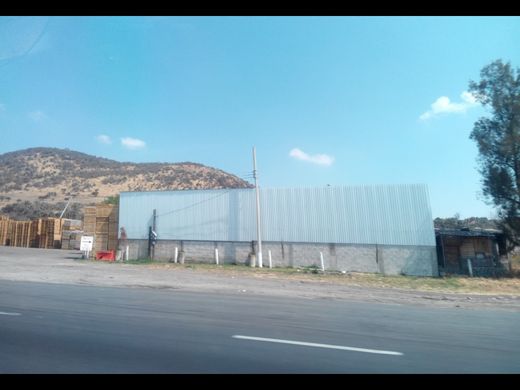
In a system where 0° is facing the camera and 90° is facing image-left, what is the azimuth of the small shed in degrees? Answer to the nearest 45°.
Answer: approximately 0°

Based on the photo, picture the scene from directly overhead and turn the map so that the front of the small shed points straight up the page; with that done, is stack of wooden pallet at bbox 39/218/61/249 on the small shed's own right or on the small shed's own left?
on the small shed's own right

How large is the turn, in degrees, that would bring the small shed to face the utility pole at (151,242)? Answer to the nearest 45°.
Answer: approximately 90° to its right

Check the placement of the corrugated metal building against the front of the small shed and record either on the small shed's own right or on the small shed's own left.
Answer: on the small shed's own right
